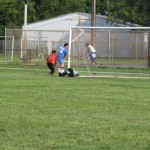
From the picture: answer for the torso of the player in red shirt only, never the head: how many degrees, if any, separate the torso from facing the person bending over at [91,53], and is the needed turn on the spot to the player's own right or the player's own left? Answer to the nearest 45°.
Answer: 0° — they already face them

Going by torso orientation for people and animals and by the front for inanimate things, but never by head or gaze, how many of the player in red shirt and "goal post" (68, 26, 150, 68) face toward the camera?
1

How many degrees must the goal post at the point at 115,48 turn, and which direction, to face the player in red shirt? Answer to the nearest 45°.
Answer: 0° — it already faces them

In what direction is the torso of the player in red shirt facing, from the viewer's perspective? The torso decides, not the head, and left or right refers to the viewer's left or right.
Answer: facing away from the viewer and to the right of the viewer

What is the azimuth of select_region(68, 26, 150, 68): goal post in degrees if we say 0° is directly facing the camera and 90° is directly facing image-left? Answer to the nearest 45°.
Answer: approximately 0°
